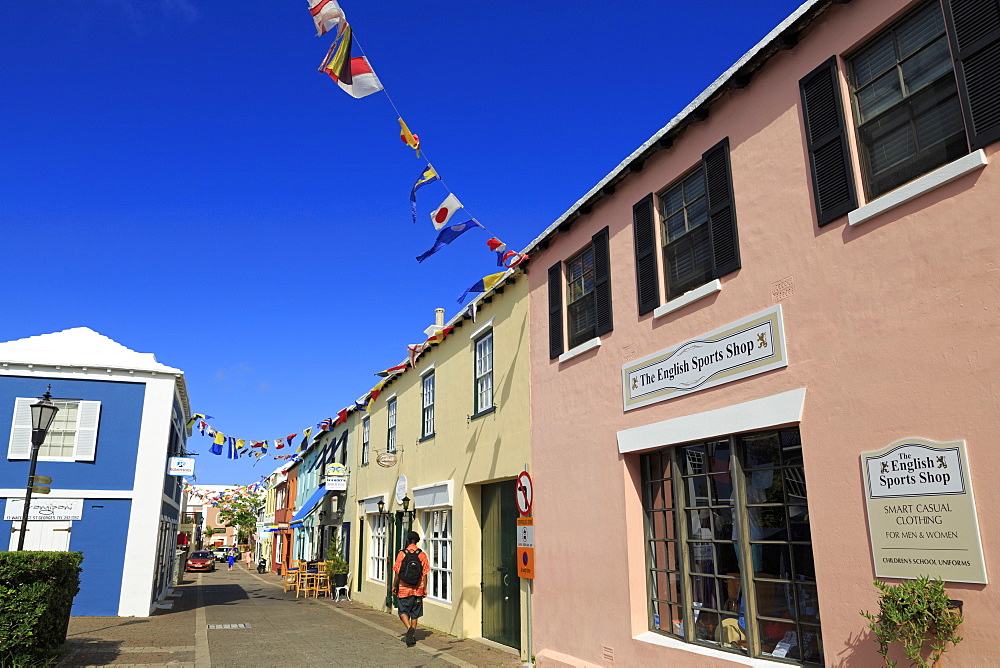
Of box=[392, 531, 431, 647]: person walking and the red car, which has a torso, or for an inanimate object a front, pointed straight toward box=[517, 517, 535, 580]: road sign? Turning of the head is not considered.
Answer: the red car

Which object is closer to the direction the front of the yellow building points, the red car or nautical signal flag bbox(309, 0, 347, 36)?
the nautical signal flag

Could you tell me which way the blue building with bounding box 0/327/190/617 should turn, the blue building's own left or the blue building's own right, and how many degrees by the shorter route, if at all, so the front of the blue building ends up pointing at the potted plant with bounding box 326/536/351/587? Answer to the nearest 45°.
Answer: approximately 135° to the blue building's own left

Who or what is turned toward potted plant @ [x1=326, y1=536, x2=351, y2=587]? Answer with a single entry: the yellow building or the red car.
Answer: the red car

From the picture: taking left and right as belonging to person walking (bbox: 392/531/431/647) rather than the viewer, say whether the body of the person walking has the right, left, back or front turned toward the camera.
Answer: back

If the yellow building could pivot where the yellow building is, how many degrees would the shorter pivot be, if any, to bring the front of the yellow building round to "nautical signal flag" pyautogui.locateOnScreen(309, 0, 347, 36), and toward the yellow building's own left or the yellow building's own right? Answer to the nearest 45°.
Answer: approximately 45° to the yellow building's own left

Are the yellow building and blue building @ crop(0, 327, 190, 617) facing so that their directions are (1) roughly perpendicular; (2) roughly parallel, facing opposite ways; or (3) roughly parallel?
roughly perpendicular

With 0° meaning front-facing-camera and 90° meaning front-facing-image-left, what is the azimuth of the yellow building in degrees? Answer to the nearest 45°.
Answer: approximately 45°

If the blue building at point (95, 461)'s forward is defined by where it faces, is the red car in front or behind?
behind

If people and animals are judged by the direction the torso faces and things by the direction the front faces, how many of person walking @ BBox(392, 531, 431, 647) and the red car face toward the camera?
1

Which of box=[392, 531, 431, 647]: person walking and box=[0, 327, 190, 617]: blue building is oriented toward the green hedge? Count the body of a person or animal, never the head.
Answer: the blue building

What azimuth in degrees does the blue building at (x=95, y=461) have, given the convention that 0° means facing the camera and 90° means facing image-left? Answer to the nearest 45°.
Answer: approximately 0°

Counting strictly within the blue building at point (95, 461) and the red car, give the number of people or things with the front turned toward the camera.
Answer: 2

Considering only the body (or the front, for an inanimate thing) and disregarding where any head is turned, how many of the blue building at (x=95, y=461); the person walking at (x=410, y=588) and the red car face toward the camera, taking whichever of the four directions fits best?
2
